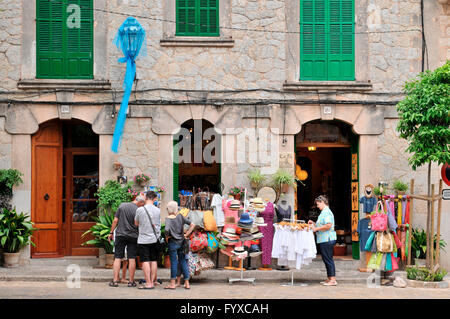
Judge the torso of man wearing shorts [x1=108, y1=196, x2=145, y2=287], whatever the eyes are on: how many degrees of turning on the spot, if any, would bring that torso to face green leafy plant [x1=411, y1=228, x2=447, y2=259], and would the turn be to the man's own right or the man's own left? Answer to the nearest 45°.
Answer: approximately 90° to the man's own right

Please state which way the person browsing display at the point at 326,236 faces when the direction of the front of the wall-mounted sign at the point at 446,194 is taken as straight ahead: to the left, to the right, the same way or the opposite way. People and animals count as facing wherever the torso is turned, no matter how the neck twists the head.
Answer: to the right

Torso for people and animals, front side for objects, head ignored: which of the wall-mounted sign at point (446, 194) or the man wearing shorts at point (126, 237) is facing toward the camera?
the wall-mounted sign

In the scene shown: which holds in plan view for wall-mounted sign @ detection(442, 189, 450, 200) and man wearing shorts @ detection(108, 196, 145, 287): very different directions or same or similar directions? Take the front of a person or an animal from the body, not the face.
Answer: very different directions

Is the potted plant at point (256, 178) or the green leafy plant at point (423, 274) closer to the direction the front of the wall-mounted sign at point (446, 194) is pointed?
the green leafy plant

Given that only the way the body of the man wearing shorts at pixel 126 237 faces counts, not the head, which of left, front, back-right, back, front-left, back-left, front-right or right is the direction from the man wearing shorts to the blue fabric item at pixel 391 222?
right

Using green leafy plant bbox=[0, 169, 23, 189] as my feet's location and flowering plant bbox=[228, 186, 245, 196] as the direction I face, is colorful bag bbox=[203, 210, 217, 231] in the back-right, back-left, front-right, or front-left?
front-right

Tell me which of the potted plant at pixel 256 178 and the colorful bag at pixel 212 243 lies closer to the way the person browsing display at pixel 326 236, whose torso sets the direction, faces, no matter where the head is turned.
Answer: the colorful bag

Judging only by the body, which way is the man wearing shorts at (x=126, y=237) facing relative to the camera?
away from the camera

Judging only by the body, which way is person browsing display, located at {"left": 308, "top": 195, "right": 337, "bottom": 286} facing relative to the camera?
to the viewer's left

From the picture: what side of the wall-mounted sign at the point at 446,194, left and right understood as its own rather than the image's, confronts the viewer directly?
front

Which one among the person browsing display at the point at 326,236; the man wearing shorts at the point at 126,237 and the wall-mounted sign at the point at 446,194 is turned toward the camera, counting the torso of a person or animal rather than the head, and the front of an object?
the wall-mounted sign

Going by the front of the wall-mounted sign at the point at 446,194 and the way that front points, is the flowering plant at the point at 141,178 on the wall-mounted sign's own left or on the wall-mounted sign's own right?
on the wall-mounted sign's own right
